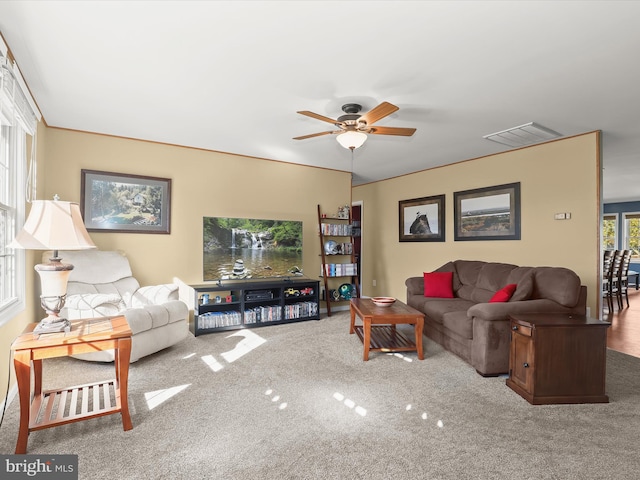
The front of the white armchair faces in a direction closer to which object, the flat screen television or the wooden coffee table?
the wooden coffee table

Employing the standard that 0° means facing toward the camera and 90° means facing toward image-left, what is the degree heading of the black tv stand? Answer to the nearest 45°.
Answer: approximately 315°

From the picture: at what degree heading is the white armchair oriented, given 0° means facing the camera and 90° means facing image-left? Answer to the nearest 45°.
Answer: approximately 315°

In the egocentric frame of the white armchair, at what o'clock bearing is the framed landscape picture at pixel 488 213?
The framed landscape picture is roughly at 11 o'clock from the white armchair.

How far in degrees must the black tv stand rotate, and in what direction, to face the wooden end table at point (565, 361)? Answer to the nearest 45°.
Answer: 0° — it already faces it

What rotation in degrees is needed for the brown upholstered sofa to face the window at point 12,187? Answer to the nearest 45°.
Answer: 0° — it already faces it

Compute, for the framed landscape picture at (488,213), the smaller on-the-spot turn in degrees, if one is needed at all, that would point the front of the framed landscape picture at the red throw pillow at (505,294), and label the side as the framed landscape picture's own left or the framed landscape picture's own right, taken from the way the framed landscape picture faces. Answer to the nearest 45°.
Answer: approximately 45° to the framed landscape picture's own left

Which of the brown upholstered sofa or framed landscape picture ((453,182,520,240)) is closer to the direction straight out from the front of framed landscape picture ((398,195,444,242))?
the brown upholstered sofa

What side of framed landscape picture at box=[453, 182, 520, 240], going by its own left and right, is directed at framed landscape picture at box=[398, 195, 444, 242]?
right

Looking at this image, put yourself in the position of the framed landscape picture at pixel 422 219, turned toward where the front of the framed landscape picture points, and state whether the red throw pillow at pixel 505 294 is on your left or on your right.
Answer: on your left

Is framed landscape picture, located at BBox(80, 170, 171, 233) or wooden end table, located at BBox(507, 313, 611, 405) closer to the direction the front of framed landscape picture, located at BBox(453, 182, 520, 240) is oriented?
the framed landscape picture

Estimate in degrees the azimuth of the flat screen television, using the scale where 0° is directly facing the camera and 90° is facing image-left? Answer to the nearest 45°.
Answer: approximately 315°

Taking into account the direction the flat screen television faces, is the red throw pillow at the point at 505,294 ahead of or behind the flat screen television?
ahead
